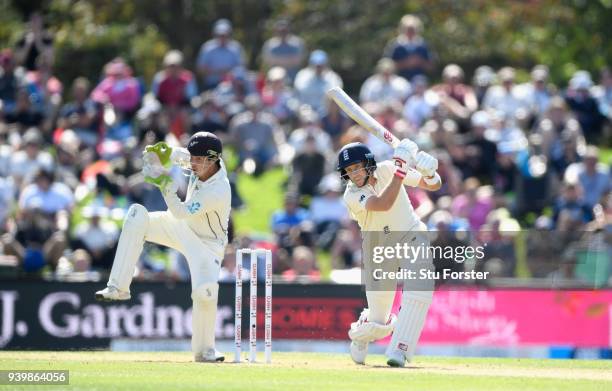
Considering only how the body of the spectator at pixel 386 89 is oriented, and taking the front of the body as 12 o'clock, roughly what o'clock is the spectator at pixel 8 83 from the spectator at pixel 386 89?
the spectator at pixel 8 83 is roughly at 3 o'clock from the spectator at pixel 386 89.

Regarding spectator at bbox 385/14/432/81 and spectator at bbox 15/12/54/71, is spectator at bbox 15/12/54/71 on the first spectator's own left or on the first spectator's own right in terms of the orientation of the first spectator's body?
on the first spectator's own right

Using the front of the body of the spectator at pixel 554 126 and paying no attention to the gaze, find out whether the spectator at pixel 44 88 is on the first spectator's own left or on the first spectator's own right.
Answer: on the first spectator's own right

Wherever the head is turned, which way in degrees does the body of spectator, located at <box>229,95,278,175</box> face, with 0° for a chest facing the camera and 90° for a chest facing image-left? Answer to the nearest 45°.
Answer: approximately 0°

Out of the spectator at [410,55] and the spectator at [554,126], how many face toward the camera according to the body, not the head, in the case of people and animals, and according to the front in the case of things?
2

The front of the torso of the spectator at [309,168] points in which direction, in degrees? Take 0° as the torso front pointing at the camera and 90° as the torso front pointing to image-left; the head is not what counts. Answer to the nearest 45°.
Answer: approximately 0°

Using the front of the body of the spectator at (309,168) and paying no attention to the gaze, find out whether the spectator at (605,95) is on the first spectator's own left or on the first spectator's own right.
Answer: on the first spectator's own left

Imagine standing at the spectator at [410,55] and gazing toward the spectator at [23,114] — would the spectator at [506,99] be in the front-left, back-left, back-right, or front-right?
back-left
